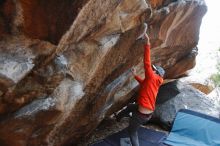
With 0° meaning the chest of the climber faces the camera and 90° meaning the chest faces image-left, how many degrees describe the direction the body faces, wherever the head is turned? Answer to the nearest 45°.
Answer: approximately 135°

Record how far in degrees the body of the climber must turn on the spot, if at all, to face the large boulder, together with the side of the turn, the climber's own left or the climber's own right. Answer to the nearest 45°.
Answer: approximately 45° to the climber's own right

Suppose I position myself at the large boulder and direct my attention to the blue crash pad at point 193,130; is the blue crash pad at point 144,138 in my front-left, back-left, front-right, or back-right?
front-right
